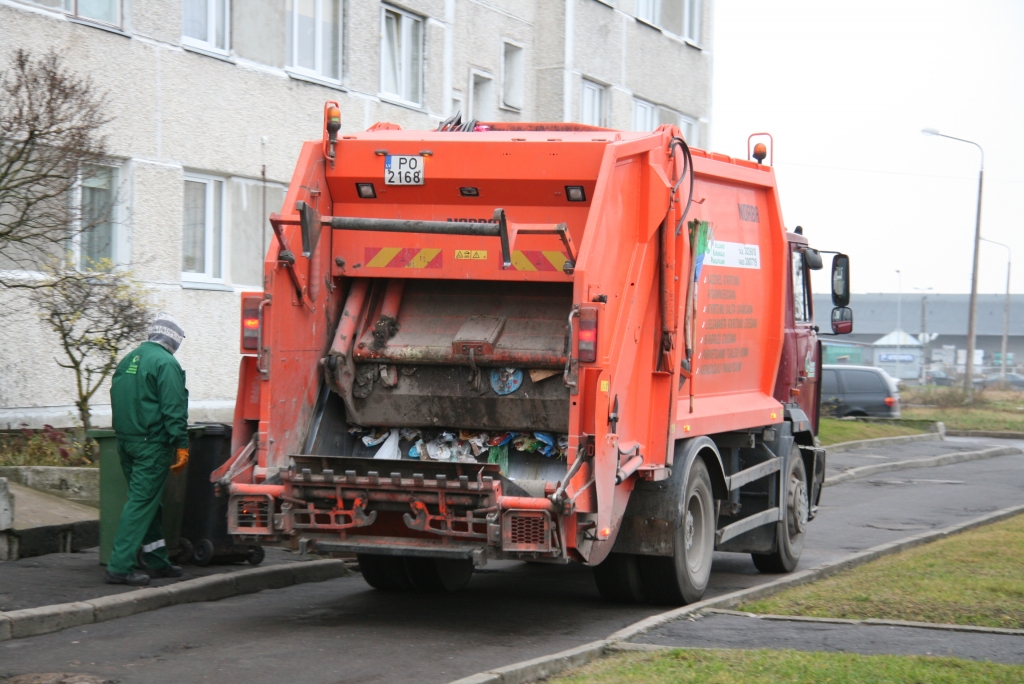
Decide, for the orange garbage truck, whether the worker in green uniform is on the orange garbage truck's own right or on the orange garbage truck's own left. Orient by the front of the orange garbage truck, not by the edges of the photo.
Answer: on the orange garbage truck's own left

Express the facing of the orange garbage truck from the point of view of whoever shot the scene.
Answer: facing away from the viewer and to the right of the viewer

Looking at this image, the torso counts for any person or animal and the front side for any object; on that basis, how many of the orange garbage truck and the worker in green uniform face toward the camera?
0

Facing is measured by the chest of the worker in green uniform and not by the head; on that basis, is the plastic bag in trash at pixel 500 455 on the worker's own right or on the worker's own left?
on the worker's own right

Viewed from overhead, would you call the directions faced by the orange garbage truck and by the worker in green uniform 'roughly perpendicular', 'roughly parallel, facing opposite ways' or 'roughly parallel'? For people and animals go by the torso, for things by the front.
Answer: roughly parallel

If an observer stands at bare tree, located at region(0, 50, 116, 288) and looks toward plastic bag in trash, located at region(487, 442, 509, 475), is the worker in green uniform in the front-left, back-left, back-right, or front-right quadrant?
front-right

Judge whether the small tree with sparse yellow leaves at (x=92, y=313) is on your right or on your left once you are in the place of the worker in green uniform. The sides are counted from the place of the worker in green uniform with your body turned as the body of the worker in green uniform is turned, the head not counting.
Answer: on your left

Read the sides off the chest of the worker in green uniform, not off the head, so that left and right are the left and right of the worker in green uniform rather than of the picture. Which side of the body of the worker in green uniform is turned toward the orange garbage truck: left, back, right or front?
front

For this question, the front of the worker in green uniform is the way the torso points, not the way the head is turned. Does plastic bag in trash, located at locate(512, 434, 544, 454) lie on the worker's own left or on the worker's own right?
on the worker's own right

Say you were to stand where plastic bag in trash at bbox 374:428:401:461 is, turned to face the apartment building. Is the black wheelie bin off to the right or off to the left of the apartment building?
left

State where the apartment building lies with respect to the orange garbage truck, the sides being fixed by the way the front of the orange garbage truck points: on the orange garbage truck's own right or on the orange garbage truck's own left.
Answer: on the orange garbage truck's own left
